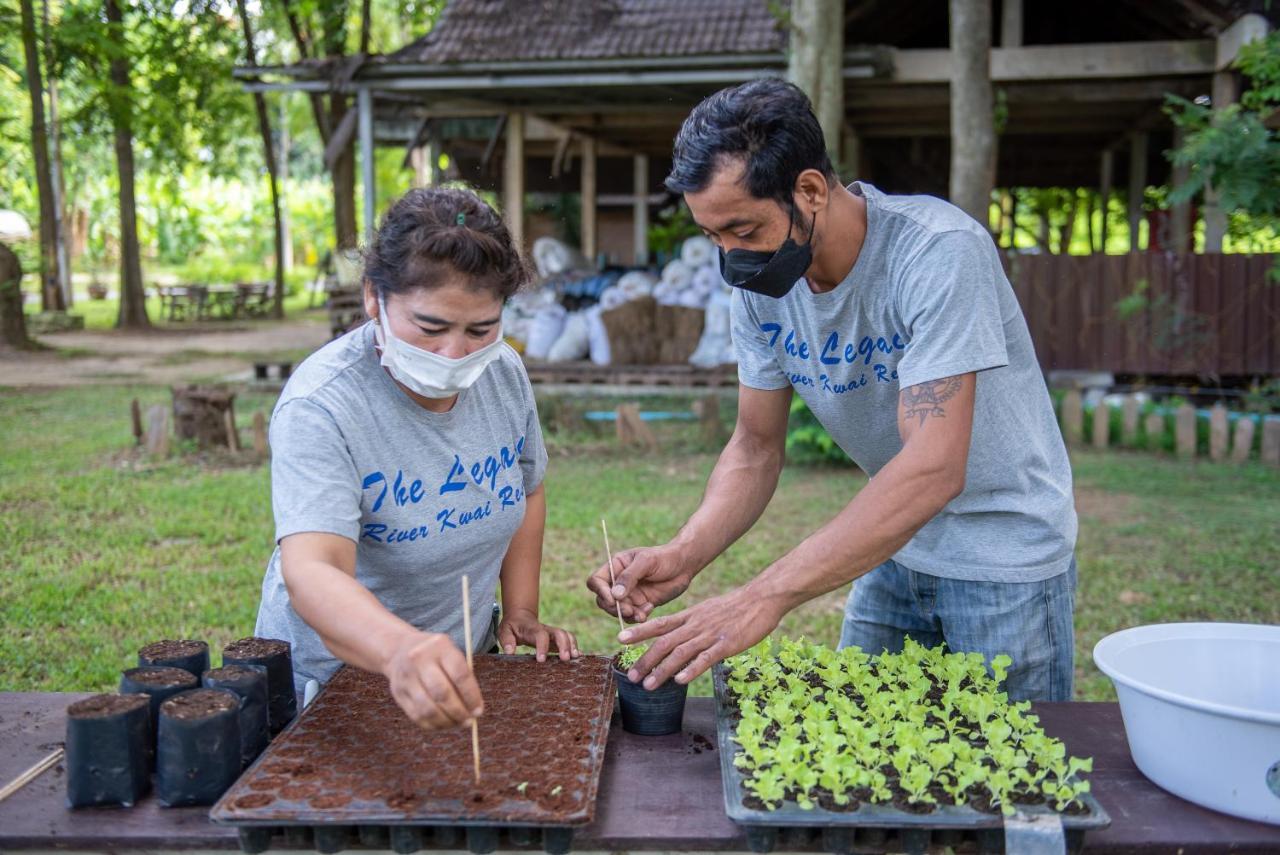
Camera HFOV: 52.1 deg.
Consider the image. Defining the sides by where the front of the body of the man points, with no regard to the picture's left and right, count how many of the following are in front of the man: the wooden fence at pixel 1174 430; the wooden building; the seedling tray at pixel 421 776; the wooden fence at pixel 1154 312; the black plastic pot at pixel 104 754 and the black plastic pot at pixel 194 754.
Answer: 3

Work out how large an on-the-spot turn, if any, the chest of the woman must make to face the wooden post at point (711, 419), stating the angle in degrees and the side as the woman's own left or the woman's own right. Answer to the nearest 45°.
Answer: approximately 135° to the woman's own left

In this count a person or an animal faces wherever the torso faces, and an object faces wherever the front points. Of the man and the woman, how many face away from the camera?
0

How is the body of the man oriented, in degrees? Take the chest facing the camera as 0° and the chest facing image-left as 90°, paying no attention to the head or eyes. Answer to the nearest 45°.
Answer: approximately 45°

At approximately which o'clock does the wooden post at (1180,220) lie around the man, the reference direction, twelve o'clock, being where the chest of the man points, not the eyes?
The wooden post is roughly at 5 o'clock from the man.

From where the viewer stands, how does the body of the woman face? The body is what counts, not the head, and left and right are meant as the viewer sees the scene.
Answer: facing the viewer and to the right of the viewer

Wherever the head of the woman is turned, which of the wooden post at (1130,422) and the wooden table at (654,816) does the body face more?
the wooden table

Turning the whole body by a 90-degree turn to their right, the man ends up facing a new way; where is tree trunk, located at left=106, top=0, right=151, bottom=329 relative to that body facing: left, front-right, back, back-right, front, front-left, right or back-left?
front

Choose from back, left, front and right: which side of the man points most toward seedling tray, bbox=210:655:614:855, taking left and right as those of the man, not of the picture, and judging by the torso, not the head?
front

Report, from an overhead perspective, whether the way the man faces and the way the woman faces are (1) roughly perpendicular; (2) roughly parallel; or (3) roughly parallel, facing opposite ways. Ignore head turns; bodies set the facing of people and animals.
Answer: roughly perpendicular

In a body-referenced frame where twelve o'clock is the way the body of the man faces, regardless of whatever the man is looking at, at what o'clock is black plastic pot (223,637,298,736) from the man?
The black plastic pot is roughly at 1 o'clock from the man.
